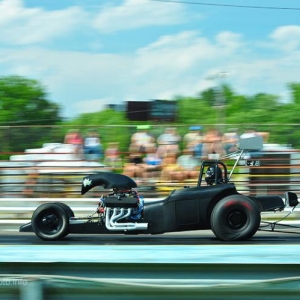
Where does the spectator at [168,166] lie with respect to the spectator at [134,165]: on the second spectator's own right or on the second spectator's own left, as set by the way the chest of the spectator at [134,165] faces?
on the second spectator's own left

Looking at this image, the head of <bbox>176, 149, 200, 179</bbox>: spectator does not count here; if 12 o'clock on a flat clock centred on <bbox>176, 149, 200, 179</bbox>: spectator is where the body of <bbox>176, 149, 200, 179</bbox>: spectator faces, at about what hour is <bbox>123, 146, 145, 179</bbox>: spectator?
<bbox>123, 146, 145, 179</bbox>: spectator is roughly at 3 o'clock from <bbox>176, 149, 200, 179</bbox>: spectator.

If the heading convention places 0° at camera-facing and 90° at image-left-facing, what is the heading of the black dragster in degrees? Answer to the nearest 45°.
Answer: approximately 90°

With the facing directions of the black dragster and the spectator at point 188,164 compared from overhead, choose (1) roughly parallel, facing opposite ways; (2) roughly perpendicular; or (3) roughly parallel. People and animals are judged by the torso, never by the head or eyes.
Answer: roughly perpendicular

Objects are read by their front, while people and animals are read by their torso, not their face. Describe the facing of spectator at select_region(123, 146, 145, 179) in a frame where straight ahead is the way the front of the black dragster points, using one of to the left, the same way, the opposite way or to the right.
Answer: to the left

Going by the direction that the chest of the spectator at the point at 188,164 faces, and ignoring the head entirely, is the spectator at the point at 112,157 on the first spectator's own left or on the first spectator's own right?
on the first spectator's own right

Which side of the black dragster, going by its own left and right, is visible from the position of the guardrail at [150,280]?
left

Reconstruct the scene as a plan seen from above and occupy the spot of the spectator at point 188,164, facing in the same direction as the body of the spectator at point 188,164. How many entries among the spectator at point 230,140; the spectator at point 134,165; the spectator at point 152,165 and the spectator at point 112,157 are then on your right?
3

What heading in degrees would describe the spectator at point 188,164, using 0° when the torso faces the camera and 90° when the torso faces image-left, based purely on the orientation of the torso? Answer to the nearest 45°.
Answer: approximately 0°

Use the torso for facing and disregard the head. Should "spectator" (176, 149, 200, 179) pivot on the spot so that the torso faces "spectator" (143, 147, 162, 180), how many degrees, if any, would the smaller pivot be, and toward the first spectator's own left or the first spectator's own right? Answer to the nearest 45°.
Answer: approximately 90° to the first spectator's own right

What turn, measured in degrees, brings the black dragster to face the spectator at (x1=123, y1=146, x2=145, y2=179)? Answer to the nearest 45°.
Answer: approximately 90° to its right
